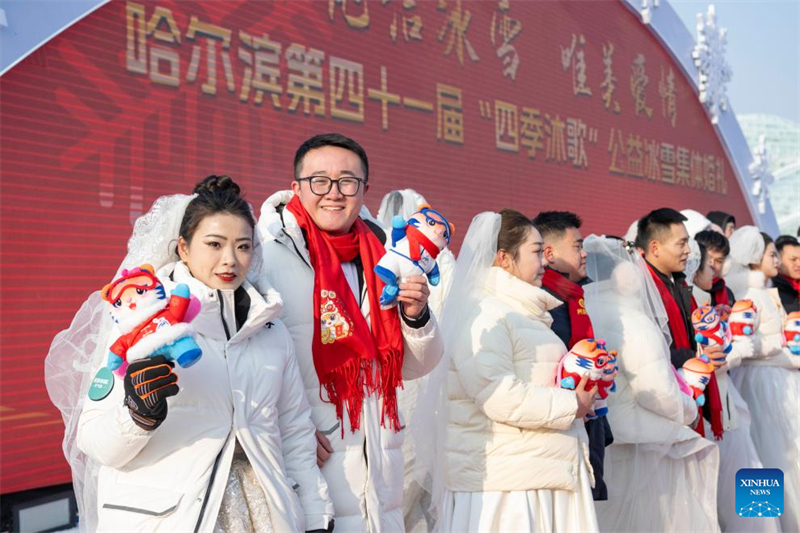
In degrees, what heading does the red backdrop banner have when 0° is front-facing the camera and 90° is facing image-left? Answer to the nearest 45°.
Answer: approximately 315°

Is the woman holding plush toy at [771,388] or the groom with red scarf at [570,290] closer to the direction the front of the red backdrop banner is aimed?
the groom with red scarf

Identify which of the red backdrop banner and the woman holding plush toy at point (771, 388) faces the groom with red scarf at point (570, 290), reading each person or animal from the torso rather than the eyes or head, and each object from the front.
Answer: the red backdrop banner

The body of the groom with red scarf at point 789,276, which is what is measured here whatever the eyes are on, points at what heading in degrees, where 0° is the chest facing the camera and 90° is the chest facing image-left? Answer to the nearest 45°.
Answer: approximately 315°

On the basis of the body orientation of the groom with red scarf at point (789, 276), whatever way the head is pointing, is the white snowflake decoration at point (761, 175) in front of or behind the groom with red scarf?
behind
